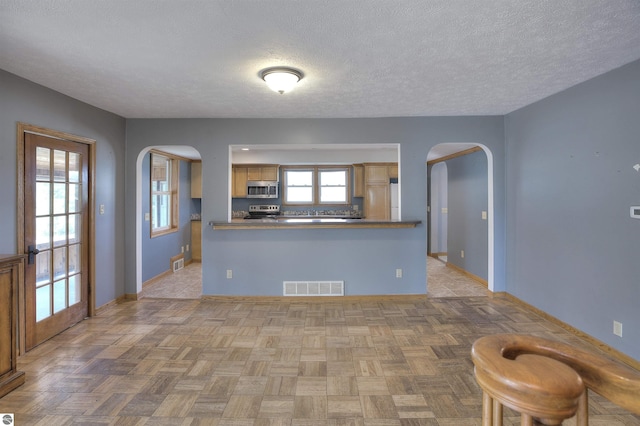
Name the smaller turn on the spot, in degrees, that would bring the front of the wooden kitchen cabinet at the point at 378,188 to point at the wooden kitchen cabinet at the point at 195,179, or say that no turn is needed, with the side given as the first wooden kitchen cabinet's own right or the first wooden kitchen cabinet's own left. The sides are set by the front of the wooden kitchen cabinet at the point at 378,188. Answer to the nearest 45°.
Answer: approximately 90° to the first wooden kitchen cabinet's own right

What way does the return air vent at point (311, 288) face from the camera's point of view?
toward the camera

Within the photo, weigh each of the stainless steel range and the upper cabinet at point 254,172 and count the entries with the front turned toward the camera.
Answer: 2

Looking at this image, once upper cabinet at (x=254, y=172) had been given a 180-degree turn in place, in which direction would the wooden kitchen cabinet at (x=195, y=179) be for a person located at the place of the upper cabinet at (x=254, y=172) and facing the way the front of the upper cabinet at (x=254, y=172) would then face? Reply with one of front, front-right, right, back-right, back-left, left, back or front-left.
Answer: left

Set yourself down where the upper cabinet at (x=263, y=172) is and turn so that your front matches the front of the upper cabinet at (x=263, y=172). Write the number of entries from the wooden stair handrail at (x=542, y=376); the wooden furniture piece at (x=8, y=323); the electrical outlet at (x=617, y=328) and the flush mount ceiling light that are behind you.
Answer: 0

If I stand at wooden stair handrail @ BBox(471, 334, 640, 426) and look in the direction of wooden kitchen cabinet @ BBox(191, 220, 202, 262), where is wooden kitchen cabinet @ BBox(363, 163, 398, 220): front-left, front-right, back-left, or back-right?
front-right

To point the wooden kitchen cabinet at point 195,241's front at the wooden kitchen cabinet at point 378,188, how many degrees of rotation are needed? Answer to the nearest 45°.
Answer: approximately 90° to its left

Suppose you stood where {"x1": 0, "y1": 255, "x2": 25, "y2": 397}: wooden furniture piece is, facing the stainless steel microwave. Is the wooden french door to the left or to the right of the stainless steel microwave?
left

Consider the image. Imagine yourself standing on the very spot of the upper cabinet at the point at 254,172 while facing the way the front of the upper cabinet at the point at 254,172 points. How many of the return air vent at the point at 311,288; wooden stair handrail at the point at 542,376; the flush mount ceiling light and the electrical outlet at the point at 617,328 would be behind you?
0

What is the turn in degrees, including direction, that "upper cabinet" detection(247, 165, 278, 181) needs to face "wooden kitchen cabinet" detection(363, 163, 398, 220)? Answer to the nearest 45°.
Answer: approximately 90° to its left

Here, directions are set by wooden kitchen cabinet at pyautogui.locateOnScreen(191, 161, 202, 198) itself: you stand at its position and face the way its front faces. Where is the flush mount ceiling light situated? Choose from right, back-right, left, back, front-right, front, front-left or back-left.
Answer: front

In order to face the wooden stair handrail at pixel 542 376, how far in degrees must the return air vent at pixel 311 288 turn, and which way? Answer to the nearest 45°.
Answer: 0° — it already faces it

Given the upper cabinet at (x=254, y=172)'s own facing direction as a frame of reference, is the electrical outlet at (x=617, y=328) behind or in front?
in front

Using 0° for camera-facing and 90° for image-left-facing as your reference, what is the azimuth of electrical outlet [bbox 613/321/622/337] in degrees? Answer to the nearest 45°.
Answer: approximately 45°

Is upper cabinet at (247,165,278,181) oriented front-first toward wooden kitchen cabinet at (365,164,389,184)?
no
